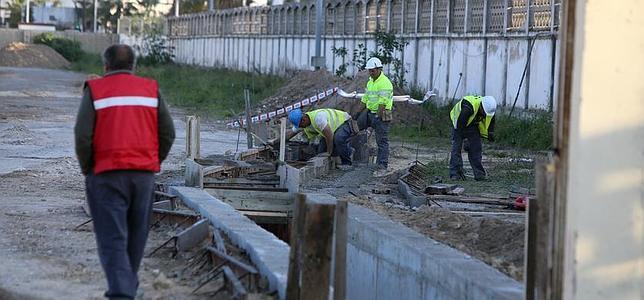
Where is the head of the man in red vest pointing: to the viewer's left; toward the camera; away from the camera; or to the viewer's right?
away from the camera

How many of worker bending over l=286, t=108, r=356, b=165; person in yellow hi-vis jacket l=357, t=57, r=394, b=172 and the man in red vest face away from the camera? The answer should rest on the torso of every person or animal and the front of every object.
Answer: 1

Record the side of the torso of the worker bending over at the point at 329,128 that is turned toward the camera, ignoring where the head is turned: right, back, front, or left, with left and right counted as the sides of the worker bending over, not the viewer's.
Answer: left

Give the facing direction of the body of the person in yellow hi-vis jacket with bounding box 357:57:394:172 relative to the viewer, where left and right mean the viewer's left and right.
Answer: facing the viewer and to the left of the viewer

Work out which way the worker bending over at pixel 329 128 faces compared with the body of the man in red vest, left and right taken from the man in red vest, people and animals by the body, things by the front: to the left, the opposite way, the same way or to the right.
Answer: to the left

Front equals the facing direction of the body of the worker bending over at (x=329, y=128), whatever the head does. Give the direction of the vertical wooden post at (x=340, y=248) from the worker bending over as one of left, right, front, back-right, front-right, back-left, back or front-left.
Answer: left

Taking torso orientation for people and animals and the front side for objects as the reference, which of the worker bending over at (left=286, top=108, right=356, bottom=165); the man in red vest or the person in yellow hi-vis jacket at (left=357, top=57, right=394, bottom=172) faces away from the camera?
the man in red vest

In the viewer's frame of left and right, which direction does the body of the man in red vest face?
facing away from the viewer

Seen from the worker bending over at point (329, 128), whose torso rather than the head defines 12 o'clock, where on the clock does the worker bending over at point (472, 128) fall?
the worker bending over at point (472, 128) is roughly at 7 o'clock from the worker bending over at point (329, 128).

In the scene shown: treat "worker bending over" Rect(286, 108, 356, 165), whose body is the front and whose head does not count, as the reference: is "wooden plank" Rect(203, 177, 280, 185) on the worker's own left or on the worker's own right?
on the worker's own left

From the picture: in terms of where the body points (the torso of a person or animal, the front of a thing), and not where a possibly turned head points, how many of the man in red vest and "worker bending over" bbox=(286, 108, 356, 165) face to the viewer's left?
1

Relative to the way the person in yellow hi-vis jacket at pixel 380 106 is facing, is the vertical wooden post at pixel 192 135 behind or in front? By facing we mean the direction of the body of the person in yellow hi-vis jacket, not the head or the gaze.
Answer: in front

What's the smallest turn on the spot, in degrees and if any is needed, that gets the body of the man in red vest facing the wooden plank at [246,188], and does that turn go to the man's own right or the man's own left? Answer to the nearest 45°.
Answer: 0° — they already face it

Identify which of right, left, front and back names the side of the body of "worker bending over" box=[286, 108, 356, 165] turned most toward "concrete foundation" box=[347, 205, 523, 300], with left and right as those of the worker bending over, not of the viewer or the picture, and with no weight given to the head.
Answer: left

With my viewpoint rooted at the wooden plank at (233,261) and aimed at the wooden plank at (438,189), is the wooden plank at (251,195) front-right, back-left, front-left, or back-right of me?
front-left
